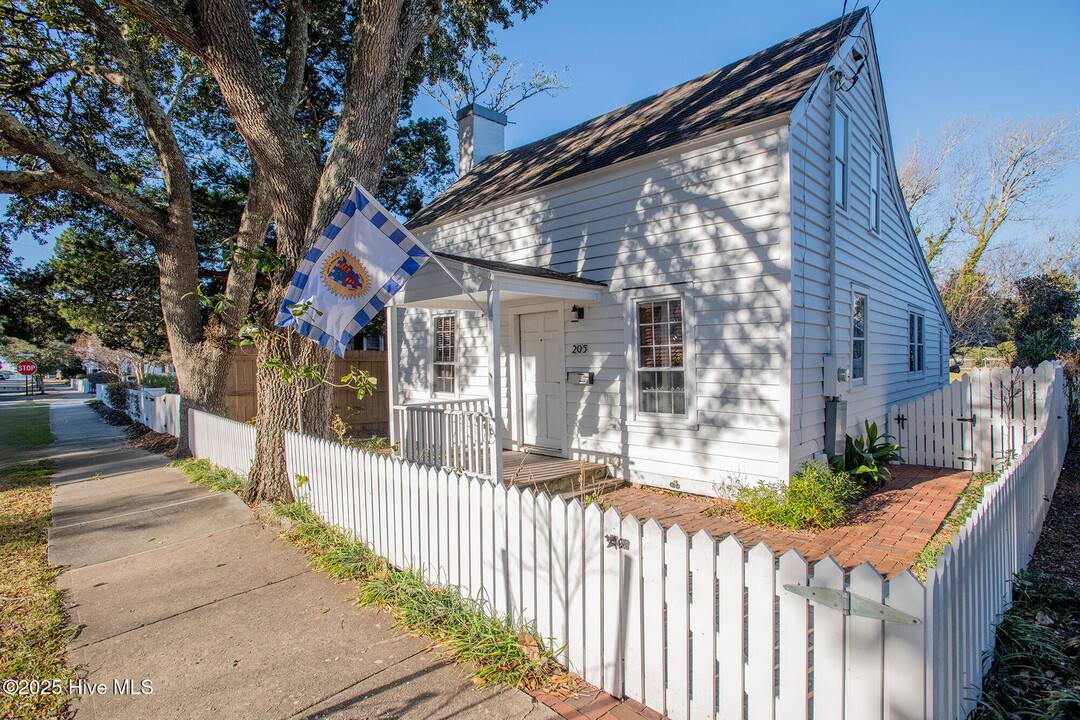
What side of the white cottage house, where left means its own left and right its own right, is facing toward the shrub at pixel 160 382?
right

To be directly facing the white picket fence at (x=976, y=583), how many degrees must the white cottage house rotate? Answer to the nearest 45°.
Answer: approximately 45° to its left

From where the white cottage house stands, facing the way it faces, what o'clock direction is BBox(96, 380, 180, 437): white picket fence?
The white picket fence is roughly at 2 o'clock from the white cottage house.

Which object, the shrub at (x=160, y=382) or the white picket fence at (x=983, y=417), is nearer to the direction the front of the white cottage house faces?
the shrub

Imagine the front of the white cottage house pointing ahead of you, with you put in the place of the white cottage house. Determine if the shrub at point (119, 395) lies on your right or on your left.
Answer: on your right

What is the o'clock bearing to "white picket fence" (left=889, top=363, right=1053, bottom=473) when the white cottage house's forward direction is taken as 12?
The white picket fence is roughly at 9 o'clock from the white cottage house.

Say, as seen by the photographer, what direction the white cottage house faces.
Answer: facing the viewer and to the left of the viewer
